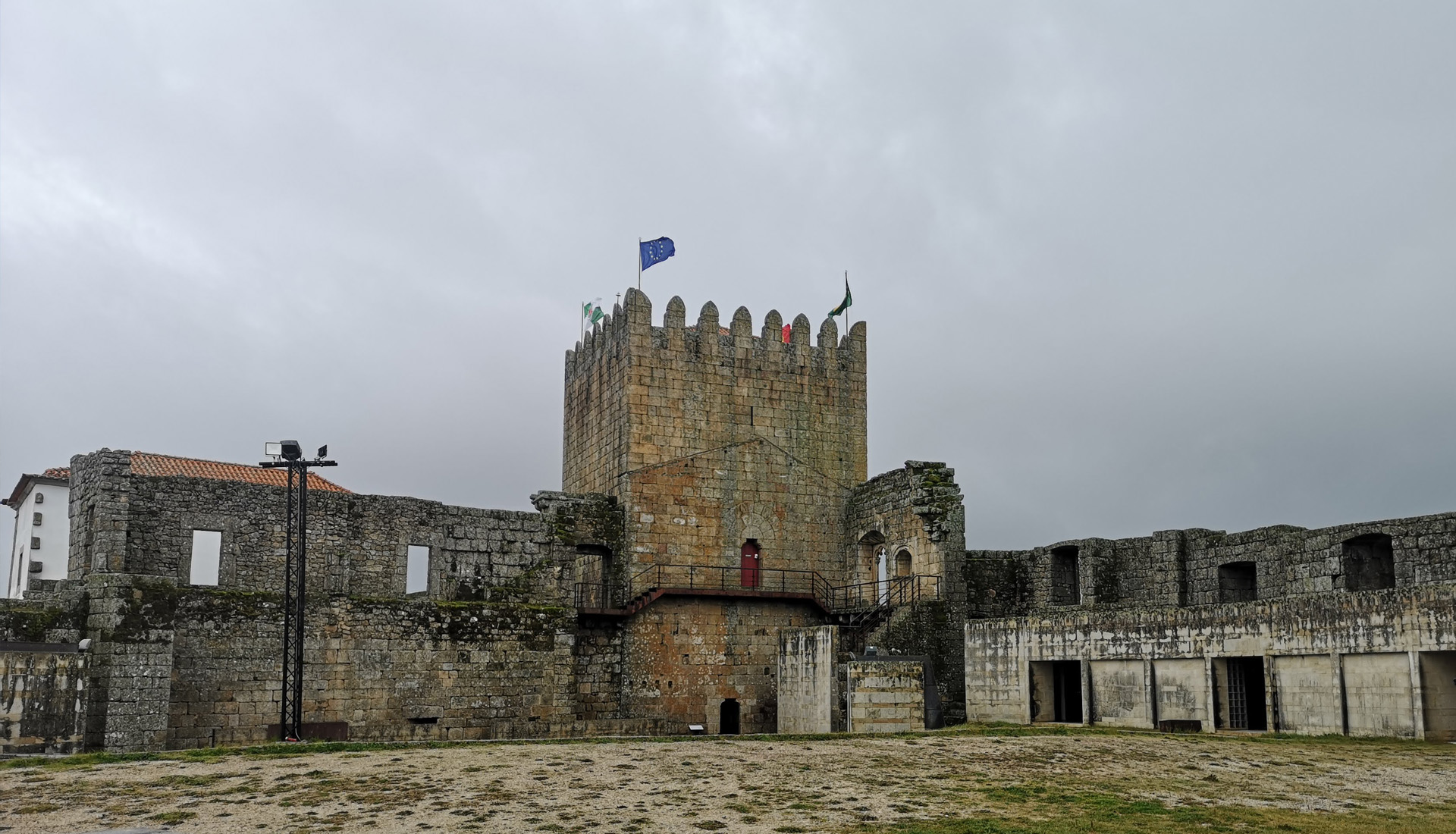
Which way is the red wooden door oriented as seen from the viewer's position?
toward the camera

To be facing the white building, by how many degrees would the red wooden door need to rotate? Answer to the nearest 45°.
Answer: approximately 135° to its right
